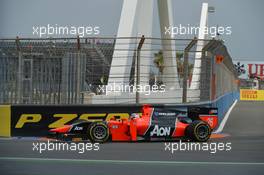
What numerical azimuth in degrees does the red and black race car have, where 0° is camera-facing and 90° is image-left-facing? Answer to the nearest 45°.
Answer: approximately 90°
